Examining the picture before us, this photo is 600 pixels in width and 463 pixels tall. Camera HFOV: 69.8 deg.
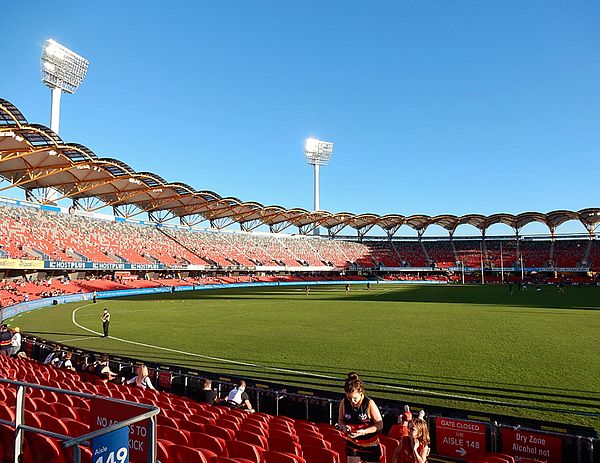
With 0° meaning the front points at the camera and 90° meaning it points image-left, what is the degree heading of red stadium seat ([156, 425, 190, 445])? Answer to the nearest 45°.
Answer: approximately 225°

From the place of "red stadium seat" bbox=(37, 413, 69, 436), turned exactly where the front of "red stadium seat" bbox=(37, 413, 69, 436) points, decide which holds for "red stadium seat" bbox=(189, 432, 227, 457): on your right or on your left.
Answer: on your right

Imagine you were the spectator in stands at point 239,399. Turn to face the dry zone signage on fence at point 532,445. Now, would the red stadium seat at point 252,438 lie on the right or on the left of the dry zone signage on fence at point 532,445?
right

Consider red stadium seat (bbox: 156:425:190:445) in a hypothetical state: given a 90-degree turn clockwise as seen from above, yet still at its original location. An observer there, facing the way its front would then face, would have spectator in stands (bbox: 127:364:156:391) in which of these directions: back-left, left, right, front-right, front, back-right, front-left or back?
back-left

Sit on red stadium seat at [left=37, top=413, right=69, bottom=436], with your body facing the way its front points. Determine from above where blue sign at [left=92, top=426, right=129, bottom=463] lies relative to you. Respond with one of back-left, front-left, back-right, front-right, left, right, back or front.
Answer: back-right

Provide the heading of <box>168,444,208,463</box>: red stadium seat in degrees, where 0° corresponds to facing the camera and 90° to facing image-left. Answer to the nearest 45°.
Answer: approximately 225°

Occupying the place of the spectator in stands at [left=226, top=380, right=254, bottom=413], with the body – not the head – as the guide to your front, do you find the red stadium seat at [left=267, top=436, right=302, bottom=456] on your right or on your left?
on your right

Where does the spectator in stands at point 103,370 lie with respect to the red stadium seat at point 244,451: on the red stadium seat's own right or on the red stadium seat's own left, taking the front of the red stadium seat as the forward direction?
on the red stadium seat's own left

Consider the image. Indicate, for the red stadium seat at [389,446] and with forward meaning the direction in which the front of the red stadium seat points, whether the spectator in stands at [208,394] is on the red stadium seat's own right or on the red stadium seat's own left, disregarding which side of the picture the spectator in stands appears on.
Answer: on the red stadium seat's own left

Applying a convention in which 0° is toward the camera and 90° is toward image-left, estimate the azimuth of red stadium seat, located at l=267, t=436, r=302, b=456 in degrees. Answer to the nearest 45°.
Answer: approximately 225°

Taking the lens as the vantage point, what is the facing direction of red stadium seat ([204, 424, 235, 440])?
facing away from the viewer and to the right of the viewer

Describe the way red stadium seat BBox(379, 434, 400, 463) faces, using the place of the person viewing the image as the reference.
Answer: facing away from the viewer and to the right of the viewer

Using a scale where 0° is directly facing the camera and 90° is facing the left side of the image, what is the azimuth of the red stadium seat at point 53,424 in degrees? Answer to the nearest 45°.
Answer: approximately 225°

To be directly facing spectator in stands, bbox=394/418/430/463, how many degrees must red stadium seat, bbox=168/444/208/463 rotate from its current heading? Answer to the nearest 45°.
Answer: approximately 45° to its right
